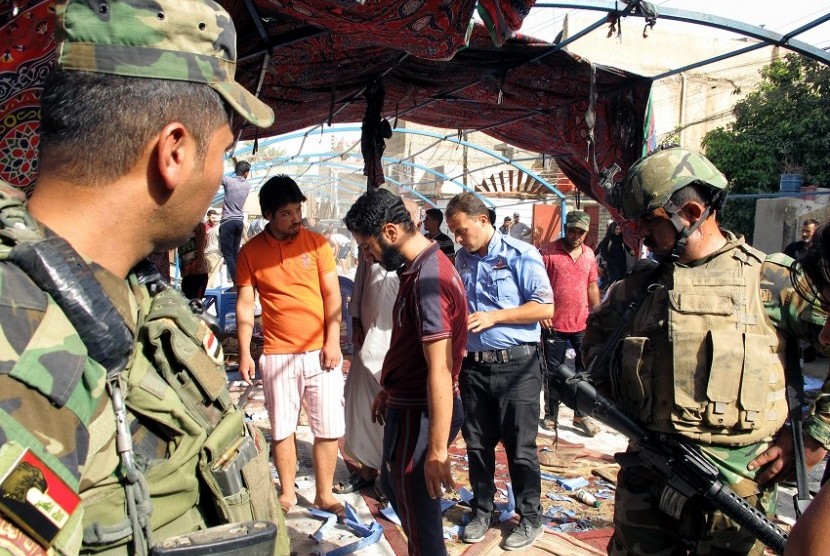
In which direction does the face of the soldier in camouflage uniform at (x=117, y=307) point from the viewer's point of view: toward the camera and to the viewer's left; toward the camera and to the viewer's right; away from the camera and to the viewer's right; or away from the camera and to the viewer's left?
away from the camera and to the viewer's right

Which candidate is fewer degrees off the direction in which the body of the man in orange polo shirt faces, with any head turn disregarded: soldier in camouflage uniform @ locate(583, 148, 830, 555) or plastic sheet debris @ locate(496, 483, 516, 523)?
the soldier in camouflage uniform

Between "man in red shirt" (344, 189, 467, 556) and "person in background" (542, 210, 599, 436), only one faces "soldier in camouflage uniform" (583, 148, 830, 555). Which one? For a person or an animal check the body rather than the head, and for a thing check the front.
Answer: the person in background

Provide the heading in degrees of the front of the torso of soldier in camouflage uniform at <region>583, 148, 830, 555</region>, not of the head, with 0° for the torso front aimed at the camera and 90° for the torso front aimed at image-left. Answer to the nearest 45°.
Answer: approximately 45°

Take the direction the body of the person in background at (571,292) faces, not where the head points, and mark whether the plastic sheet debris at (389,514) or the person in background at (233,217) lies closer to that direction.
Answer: the plastic sheet debris

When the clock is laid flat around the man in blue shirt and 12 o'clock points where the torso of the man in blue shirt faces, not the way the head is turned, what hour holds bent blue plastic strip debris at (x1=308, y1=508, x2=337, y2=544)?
The bent blue plastic strip debris is roughly at 1 o'clock from the man in blue shirt.

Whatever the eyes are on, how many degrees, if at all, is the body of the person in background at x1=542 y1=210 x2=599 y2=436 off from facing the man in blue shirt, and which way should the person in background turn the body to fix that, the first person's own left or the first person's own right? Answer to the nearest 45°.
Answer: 0° — they already face them

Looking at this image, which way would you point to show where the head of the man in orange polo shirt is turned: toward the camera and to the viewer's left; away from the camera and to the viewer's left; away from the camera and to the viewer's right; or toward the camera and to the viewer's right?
toward the camera and to the viewer's right

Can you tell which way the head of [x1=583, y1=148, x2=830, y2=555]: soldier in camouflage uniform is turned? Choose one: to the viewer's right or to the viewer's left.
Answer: to the viewer's left

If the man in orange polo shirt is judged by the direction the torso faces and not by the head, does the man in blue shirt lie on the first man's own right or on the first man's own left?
on the first man's own left
